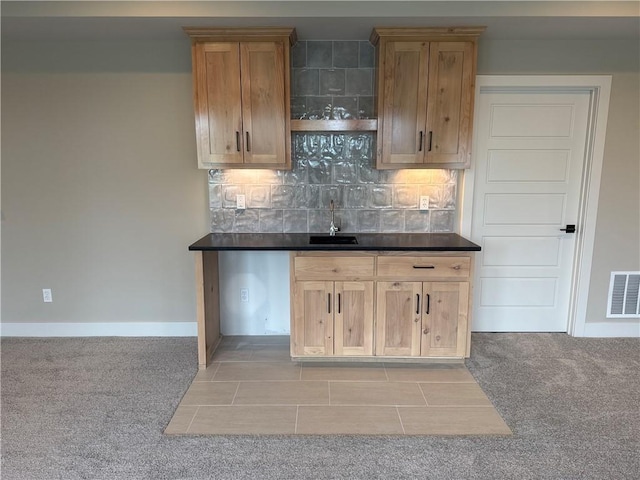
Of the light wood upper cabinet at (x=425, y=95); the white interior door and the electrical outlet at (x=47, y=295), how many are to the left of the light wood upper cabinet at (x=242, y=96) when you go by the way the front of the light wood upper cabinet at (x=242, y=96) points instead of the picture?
2

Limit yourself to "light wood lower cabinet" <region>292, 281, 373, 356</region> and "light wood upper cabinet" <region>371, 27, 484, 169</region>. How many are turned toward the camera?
2
